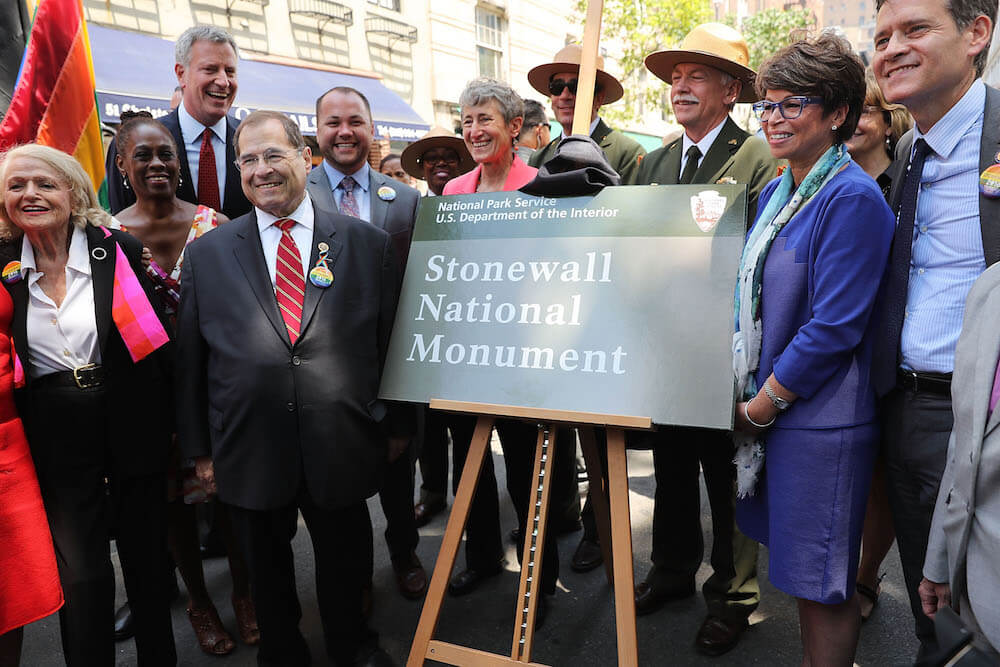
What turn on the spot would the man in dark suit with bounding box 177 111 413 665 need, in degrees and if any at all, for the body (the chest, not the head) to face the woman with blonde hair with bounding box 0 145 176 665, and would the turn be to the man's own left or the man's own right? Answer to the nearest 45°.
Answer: approximately 90° to the man's own right

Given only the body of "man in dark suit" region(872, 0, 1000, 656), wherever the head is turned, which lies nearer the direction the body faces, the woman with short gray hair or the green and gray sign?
the green and gray sign

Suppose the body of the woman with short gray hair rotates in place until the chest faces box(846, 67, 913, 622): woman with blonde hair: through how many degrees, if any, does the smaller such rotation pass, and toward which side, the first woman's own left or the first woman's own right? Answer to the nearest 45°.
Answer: approximately 135° to the first woman's own left

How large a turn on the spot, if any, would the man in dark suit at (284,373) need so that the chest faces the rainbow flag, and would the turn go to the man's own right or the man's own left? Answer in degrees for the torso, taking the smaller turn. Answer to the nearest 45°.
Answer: approximately 135° to the man's own right

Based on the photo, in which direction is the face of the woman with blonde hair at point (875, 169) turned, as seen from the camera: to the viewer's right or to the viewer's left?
to the viewer's left

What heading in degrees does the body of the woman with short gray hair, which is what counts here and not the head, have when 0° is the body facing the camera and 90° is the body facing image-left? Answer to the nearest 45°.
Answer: approximately 45°

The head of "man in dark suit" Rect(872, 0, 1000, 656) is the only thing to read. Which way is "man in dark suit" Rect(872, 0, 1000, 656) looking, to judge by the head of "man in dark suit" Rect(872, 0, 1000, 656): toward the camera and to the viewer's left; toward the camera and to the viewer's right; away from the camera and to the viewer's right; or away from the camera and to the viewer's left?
toward the camera and to the viewer's left

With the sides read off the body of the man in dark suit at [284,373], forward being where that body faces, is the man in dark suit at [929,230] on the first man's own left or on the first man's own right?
on the first man's own left
